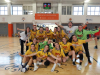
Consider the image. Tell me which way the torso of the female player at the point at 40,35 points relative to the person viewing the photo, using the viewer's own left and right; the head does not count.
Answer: facing the viewer

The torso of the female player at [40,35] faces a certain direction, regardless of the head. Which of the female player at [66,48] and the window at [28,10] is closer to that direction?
the female player

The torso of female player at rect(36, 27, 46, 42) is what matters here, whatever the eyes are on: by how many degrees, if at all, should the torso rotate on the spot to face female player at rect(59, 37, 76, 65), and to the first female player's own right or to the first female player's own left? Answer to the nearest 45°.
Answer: approximately 45° to the first female player's own left

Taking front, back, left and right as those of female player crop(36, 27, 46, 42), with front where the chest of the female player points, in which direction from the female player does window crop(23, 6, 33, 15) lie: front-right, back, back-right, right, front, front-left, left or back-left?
back

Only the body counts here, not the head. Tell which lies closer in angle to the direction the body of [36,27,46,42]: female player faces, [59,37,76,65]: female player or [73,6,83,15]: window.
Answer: the female player
